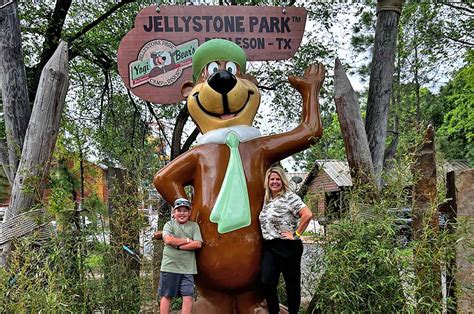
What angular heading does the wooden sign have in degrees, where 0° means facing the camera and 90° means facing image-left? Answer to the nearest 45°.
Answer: approximately 0°

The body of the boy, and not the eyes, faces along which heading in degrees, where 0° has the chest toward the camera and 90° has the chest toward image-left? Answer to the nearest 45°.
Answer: approximately 0°

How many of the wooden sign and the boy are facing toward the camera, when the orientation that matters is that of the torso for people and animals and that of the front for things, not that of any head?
2

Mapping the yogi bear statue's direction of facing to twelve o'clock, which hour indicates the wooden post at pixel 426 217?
The wooden post is roughly at 9 o'clock from the yogi bear statue.
